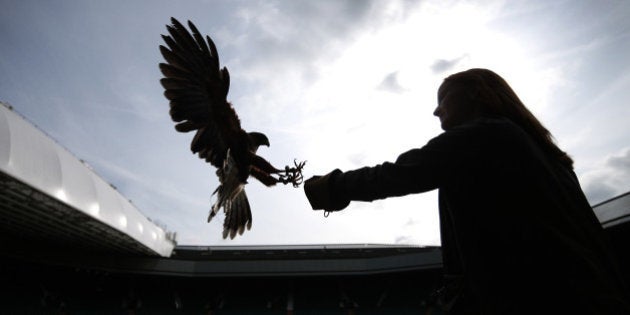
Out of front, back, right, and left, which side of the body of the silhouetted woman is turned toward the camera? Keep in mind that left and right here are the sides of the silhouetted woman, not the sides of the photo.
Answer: left

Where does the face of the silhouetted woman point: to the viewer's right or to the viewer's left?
to the viewer's left
